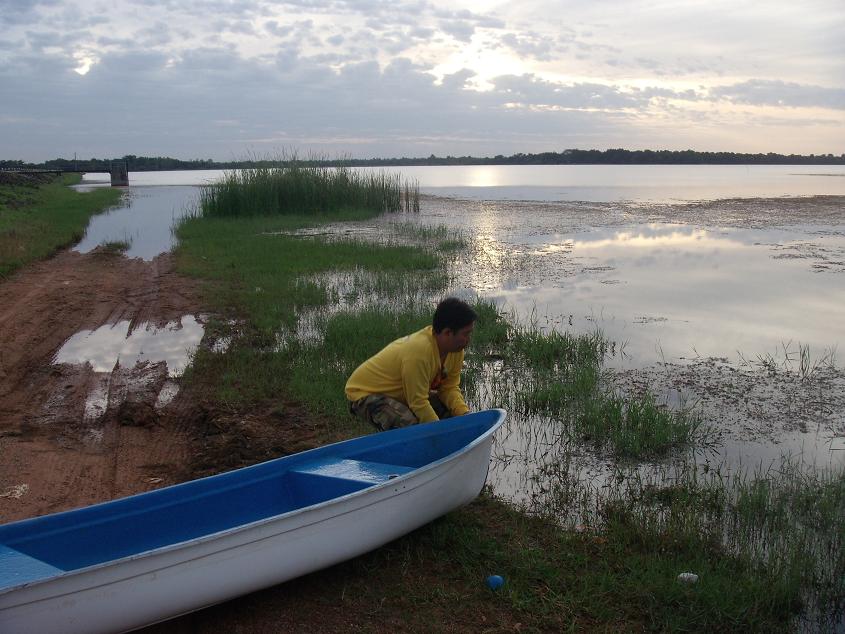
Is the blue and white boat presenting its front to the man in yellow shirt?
yes

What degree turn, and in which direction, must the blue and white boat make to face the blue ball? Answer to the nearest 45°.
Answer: approximately 45° to its right

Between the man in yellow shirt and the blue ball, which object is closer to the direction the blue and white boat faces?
the man in yellow shirt

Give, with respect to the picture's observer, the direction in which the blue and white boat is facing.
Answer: facing away from the viewer and to the right of the viewer

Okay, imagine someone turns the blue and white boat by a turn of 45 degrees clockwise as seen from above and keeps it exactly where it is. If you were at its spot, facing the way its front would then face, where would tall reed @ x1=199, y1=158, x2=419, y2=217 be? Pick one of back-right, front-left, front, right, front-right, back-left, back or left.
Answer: left

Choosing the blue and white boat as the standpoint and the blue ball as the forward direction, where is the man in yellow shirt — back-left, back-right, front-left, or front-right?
front-left
